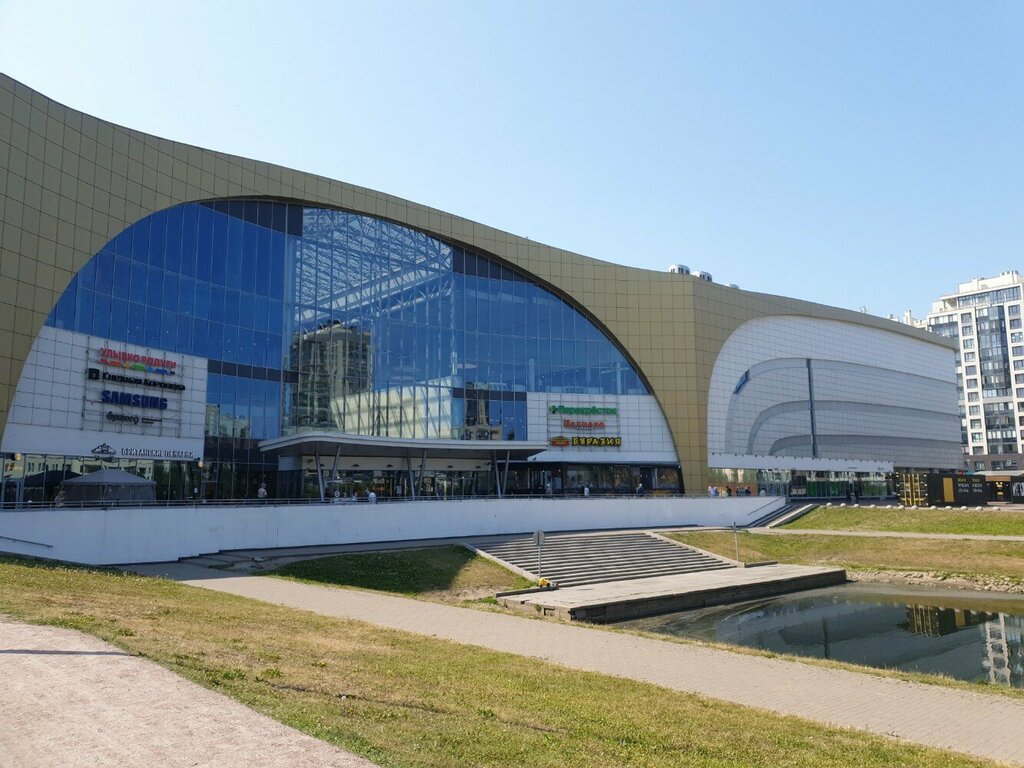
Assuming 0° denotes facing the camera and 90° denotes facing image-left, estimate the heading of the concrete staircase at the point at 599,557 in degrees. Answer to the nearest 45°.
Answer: approximately 315°
